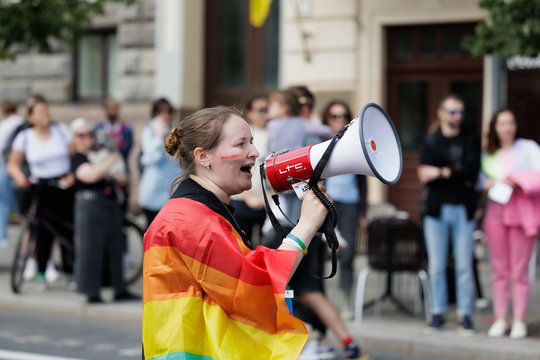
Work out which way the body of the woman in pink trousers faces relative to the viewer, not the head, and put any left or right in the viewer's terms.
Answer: facing the viewer

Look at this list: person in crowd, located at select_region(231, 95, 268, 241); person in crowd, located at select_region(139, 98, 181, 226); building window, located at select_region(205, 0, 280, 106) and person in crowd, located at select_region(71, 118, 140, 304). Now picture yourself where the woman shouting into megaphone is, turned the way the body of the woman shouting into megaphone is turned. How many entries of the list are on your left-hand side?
4

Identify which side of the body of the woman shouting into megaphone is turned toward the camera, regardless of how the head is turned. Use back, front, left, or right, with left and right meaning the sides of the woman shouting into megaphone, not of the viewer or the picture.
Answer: right

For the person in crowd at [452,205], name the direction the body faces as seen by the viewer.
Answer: toward the camera

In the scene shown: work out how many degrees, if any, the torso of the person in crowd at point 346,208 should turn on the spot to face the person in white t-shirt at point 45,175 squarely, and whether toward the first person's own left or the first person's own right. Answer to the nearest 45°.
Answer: approximately 90° to the first person's own right

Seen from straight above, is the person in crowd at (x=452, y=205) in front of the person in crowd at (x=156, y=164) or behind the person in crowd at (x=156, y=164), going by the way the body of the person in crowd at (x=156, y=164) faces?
in front

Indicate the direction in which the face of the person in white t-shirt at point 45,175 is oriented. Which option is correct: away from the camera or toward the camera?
toward the camera

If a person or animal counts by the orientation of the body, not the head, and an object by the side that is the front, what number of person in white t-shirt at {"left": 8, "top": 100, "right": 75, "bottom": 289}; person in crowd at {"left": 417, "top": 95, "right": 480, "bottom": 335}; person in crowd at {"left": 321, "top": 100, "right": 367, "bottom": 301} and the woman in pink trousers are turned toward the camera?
4
